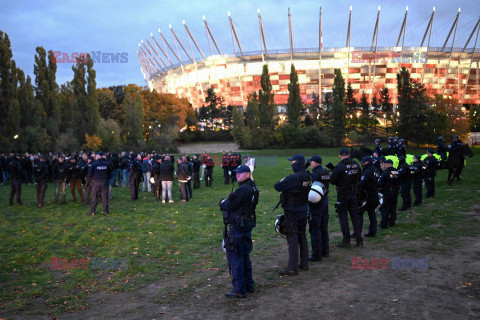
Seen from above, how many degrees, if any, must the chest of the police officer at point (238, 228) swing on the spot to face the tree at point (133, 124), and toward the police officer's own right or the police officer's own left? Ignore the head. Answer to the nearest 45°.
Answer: approximately 90° to the police officer's own right

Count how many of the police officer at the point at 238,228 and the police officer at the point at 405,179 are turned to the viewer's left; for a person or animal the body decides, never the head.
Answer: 2

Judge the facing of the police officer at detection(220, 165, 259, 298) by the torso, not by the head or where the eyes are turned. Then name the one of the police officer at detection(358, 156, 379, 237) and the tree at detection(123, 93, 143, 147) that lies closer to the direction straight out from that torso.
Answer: the tree

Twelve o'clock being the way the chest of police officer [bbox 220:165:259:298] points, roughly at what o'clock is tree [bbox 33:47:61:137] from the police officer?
The tree is roughly at 2 o'clock from the police officer.

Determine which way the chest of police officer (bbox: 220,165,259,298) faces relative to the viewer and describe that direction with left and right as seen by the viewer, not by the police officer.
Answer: facing to the left of the viewer

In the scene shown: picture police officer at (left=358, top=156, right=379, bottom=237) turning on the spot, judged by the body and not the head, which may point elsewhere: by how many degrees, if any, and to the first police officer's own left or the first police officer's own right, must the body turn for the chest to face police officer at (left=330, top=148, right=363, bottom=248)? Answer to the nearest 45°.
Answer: approximately 45° to the first police officer's own left

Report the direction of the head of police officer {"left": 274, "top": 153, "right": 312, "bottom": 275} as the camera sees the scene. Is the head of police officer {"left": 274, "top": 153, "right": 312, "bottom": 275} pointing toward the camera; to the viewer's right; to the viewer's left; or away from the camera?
to the viewer's left

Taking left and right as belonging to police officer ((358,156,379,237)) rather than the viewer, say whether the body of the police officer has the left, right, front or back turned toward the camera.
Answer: left

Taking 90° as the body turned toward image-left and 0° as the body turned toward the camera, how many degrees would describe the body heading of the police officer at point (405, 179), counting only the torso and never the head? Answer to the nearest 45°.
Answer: approximately 90°

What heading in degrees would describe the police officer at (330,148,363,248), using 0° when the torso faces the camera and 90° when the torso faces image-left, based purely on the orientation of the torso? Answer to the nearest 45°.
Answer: approximately 135°
